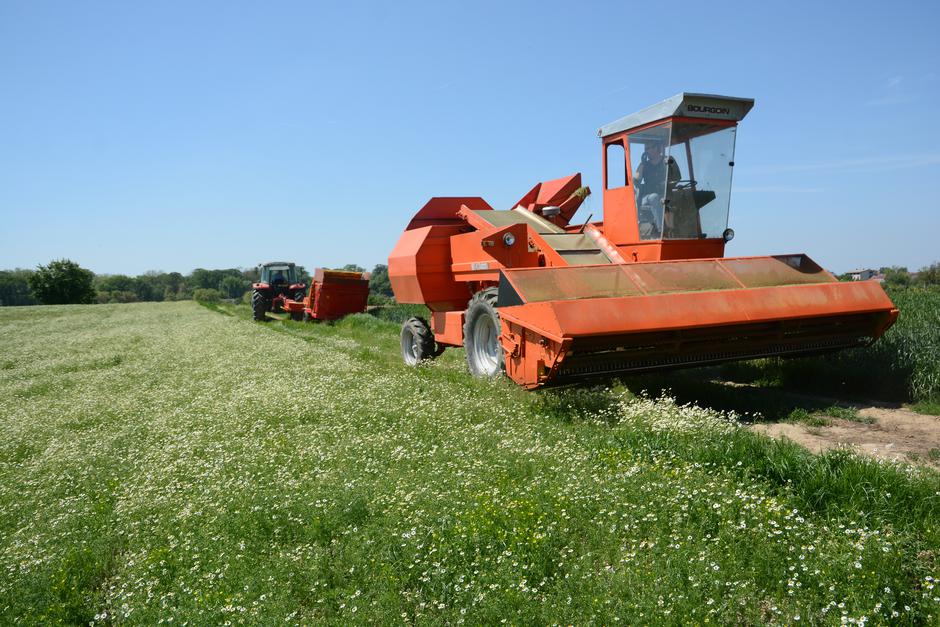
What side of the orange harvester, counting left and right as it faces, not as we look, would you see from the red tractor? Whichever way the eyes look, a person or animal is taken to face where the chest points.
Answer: back

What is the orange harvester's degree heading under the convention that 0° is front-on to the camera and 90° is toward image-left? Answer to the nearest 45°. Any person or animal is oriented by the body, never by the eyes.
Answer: approximately 315°

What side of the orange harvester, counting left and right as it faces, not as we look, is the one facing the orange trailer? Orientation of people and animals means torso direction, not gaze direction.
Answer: back

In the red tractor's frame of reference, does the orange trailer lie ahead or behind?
behind
